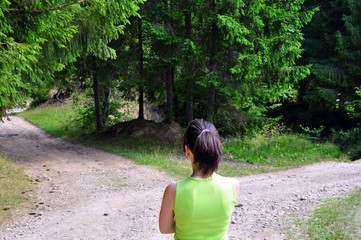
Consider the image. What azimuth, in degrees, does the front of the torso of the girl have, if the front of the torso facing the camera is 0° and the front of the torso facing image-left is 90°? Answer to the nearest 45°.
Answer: approximately 180°

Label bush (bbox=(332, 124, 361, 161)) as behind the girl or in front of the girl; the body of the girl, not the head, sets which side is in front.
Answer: in front
